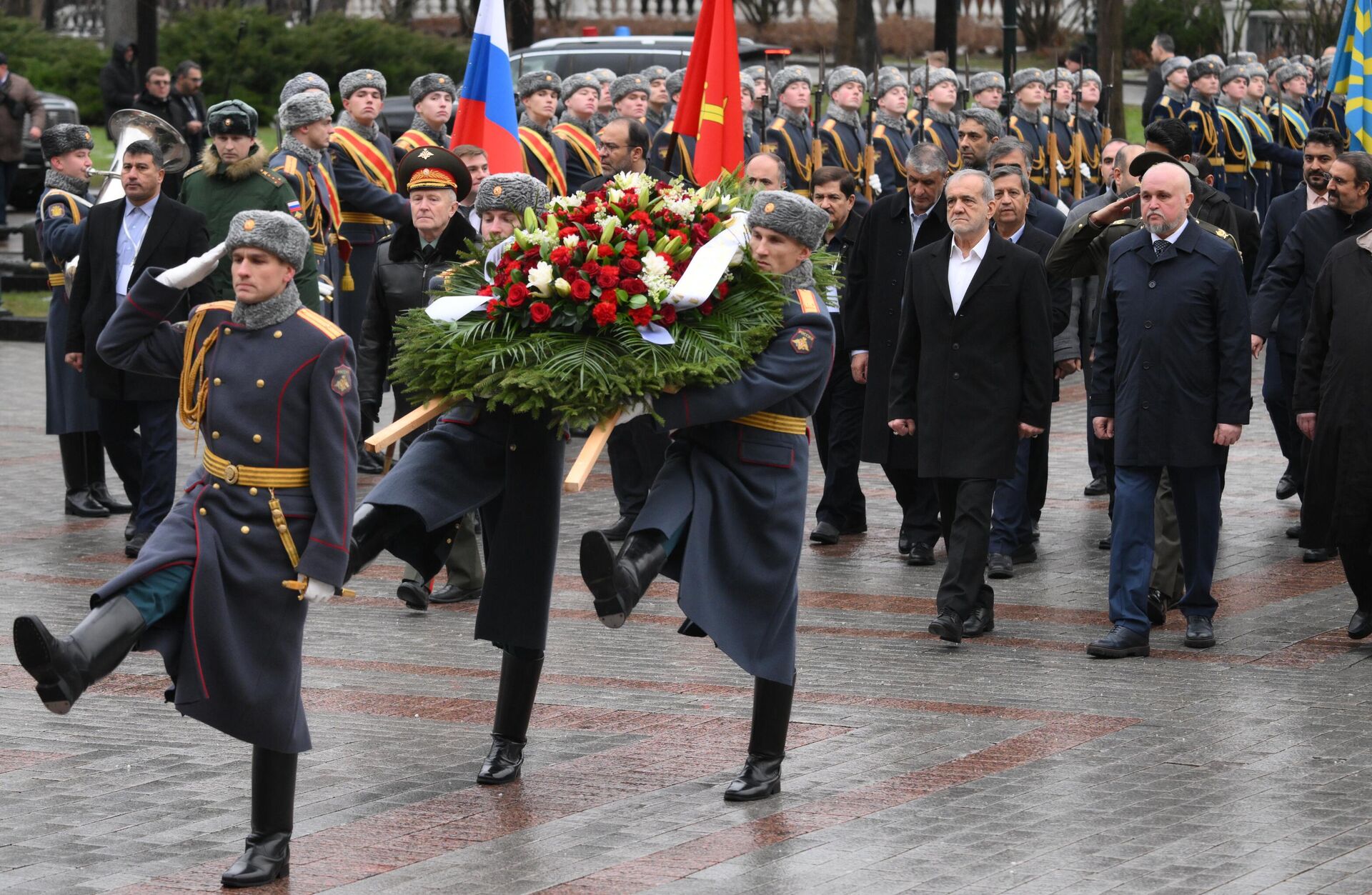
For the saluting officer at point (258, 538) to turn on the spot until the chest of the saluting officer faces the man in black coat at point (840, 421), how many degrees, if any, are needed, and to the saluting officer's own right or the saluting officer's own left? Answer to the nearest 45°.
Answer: approximately 180°

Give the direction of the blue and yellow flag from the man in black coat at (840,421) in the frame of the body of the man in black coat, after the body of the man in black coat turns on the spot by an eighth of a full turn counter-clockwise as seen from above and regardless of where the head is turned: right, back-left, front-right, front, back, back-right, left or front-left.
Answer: back-left

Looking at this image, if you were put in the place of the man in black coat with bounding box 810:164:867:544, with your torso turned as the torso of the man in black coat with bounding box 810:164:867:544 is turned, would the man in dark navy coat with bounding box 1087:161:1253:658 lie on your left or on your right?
on your left

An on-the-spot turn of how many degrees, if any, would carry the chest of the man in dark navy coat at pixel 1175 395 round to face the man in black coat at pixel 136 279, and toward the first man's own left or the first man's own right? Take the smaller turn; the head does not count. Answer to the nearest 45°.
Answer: approximately 45° to the first man's own right

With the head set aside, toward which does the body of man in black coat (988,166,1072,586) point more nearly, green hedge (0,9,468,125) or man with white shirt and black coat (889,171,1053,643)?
the man with white shirt and black coat

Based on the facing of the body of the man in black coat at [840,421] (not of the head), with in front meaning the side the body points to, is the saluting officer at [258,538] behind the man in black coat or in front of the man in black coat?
in front

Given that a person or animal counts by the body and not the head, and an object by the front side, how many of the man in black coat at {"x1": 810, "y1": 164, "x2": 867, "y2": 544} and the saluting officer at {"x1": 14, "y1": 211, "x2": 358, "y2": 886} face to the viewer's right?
0

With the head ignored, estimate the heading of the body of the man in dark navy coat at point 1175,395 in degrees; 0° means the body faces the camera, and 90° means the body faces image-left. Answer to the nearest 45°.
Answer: approximately 45°

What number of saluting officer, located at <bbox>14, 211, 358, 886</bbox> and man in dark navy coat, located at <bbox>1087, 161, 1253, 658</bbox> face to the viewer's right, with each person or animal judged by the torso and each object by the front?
0

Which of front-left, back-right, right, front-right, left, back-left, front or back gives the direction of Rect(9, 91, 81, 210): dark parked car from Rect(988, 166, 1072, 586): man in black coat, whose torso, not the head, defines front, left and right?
right
